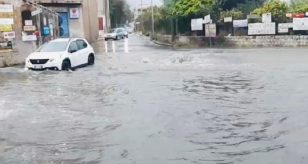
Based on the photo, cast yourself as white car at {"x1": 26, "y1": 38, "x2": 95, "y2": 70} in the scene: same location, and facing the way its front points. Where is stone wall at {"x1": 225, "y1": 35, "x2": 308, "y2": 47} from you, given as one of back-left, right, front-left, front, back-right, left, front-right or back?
back

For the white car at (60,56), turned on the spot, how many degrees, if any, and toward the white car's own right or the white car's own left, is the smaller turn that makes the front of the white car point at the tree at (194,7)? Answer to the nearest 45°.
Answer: approximately 180°

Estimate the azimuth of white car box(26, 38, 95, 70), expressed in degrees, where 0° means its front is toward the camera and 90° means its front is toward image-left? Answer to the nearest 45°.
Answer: approximately 45°

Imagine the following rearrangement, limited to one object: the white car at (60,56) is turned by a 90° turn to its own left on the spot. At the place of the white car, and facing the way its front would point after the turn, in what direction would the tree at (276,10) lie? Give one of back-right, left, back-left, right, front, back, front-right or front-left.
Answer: left

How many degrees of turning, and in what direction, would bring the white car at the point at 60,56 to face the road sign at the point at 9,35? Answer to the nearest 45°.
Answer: approximately 90° to its right

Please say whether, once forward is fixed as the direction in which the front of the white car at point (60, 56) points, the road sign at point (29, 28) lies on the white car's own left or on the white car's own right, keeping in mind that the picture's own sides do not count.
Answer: on the white car's own right

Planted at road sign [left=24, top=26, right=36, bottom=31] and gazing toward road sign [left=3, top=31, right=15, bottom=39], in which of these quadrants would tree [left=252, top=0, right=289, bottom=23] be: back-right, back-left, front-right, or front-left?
back-left
